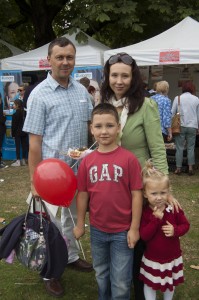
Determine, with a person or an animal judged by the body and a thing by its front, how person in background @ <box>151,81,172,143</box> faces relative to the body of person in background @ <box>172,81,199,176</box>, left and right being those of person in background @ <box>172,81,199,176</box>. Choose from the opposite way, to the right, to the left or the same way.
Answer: the same way

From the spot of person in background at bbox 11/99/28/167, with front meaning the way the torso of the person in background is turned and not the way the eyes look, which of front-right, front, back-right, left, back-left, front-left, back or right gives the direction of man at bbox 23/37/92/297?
left

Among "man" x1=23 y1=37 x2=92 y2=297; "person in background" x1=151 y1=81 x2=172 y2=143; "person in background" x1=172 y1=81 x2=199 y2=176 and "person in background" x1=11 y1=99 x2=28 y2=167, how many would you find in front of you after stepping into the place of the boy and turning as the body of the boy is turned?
0

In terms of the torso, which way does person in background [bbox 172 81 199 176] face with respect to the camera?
away from the camera

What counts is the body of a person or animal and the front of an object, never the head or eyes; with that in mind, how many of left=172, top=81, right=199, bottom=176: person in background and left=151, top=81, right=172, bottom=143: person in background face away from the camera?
2

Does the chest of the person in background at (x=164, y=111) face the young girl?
no

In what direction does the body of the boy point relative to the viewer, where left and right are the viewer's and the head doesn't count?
facing the viewer

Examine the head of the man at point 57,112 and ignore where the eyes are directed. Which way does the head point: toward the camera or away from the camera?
toward the camera

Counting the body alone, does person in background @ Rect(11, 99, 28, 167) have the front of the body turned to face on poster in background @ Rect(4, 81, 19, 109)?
no

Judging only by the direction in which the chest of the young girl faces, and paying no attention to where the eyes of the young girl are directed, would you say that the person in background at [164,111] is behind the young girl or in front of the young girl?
behind
